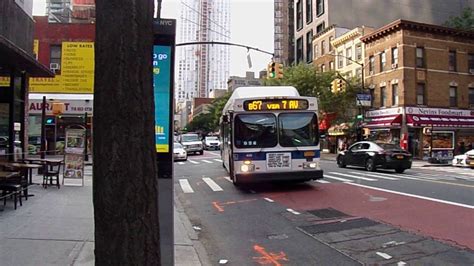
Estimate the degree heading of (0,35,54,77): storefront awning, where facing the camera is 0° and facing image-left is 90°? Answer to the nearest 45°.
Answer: approximately 270°

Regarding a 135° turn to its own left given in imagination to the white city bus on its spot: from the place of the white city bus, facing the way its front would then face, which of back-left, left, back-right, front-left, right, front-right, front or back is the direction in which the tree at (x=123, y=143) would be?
back-right

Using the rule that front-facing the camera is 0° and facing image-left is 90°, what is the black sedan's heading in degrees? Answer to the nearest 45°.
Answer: approximately 135°

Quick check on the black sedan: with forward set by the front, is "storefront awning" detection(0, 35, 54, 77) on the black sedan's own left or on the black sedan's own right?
on the black sedan's own left

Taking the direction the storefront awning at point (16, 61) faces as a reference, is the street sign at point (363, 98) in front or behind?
in front

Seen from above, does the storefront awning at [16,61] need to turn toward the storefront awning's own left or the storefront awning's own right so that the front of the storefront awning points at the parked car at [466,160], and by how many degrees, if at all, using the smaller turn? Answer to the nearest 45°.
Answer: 0° — it already faces it

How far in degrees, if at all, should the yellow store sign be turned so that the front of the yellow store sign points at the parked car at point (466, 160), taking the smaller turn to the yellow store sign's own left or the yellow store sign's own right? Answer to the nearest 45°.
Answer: approximately 45° to the yellow store sign's own left
